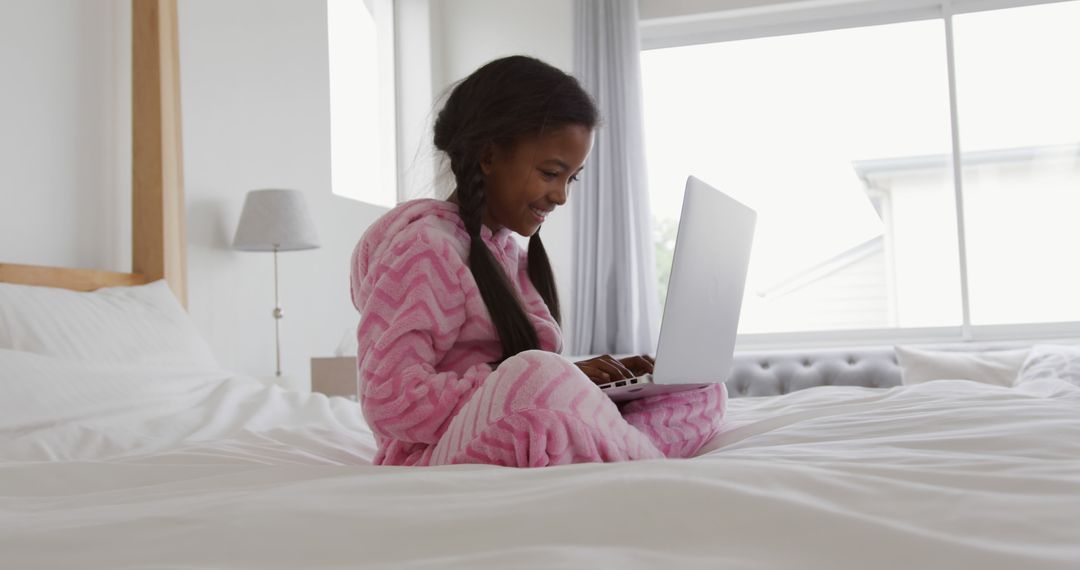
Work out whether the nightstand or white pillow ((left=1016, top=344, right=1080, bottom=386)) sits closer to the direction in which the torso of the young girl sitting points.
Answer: the white pillow

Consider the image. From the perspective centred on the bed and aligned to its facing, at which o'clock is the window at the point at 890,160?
The window is roughly at 10 o'clock from the bed.

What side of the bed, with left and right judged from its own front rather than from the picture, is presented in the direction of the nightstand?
left

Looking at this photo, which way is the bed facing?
to the viewer's right

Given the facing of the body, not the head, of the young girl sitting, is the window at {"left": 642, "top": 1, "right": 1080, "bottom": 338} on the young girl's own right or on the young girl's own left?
on the young girl's own left

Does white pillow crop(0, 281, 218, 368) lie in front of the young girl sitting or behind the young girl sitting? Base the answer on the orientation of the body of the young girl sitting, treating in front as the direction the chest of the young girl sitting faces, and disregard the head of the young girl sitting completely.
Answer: behind

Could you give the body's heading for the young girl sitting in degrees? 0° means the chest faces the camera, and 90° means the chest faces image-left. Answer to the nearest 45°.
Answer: approximately 270°

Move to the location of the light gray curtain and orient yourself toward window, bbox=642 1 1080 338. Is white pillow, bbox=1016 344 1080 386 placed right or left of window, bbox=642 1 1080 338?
right

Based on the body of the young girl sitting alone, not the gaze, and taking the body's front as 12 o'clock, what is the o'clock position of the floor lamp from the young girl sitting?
The floor lamp is roughly at 8 o'clock from the young girl sitting.
